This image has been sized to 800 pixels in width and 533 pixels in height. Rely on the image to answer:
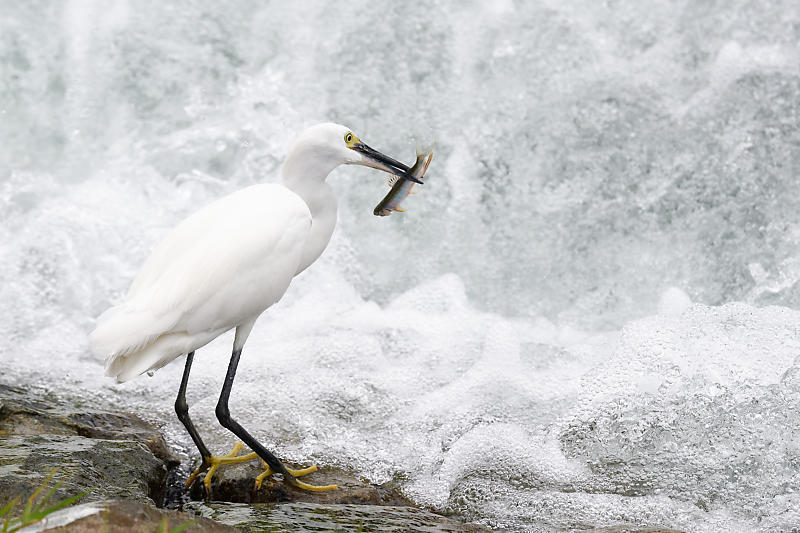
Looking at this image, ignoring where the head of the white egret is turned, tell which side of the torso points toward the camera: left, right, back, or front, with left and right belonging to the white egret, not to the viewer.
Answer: right

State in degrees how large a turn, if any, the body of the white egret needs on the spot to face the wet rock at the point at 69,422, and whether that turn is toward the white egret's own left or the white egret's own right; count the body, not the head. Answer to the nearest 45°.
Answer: approximately 135° to the white egret's own left
